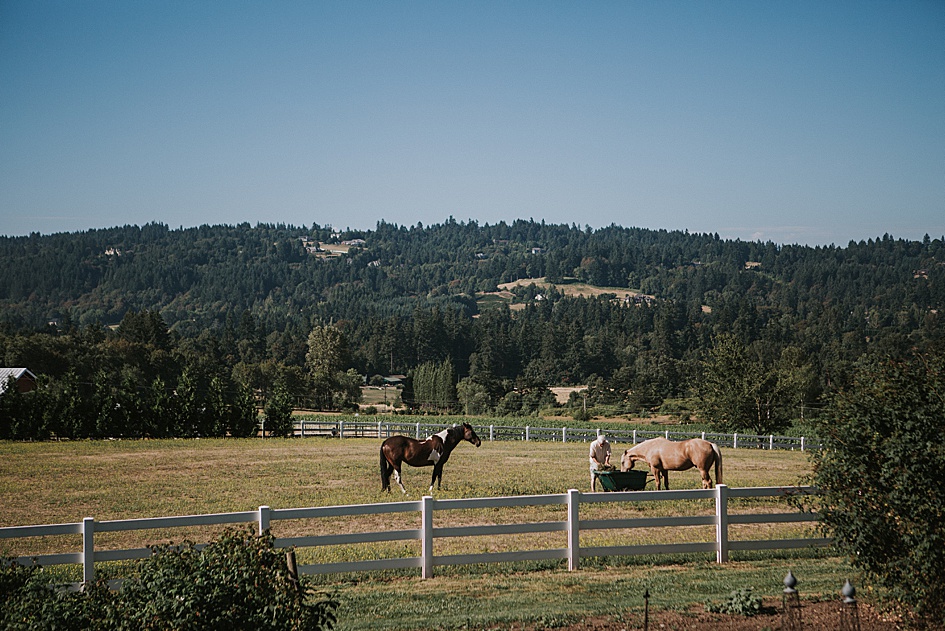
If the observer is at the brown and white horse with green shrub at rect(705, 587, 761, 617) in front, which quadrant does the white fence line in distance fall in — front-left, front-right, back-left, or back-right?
back-left

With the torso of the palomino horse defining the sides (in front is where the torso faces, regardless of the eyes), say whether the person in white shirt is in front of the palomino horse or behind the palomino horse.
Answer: in front

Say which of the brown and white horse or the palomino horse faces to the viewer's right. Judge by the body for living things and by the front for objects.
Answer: the brown and white horse

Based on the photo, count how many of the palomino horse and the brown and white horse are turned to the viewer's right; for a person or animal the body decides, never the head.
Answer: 1

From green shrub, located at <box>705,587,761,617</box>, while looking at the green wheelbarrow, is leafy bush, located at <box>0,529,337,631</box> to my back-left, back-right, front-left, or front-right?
back-left

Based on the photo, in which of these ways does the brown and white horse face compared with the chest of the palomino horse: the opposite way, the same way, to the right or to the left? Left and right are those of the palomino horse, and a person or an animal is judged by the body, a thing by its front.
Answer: the opposite way

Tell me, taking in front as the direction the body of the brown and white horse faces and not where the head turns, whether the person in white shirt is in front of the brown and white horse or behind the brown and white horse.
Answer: in front

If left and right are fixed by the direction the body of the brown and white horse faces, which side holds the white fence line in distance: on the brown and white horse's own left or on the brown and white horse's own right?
on the brown and white horse's own left

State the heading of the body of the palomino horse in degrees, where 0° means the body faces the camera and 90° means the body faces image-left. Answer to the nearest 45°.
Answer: approximately 90°

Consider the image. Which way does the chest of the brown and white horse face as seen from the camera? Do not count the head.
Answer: to the viewer's right

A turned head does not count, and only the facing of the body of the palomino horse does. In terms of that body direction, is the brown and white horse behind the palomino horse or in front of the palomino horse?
in front

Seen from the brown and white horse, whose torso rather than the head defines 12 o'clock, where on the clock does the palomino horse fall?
The palomino horse is roughly at 12 o'clock from the brown and white horse.
